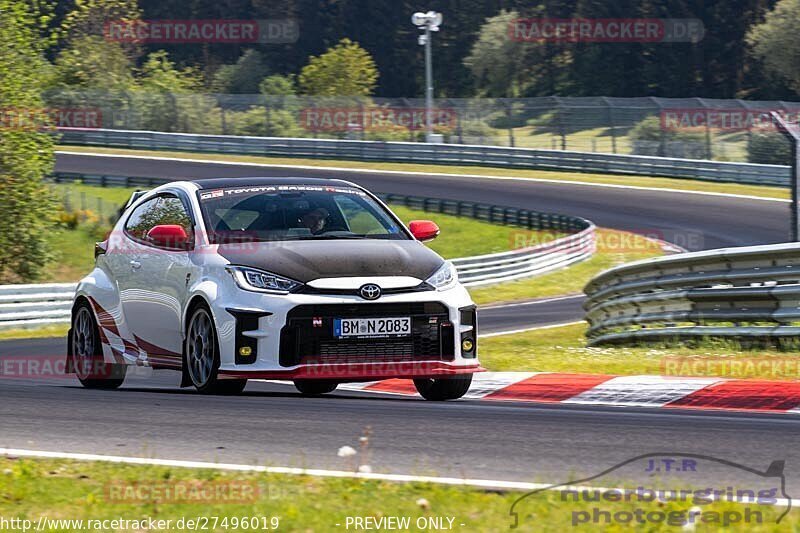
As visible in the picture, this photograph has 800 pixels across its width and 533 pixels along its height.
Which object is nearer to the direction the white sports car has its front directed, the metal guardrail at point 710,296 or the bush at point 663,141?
the metal guardrail

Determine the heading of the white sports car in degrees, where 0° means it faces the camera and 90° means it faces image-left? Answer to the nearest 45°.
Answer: approximately 315°

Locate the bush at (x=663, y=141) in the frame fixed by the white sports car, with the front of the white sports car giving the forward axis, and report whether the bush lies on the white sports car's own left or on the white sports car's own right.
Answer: on the white sports car's own left

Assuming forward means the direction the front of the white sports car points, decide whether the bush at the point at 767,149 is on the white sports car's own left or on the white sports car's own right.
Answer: on the white sports car's own left

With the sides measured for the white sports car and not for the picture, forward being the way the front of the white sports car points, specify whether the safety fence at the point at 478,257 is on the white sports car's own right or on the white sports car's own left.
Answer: on the white sports car's own left
